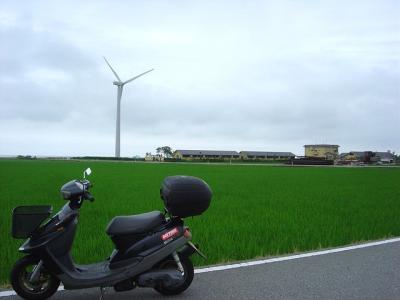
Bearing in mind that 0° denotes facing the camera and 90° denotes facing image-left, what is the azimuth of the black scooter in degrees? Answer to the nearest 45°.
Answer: approximately 90°
